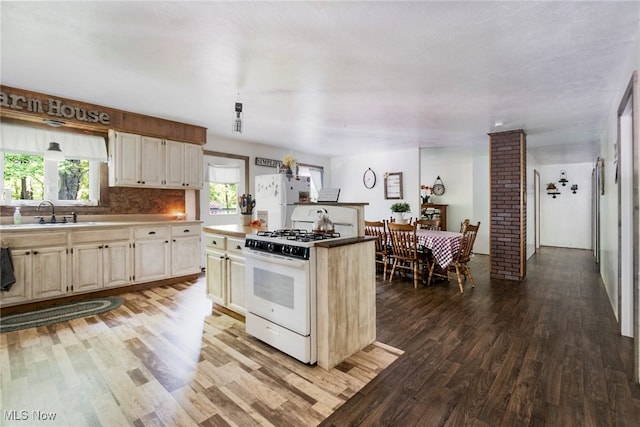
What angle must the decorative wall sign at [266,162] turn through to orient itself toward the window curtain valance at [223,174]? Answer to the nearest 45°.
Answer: approximately 90° to its right

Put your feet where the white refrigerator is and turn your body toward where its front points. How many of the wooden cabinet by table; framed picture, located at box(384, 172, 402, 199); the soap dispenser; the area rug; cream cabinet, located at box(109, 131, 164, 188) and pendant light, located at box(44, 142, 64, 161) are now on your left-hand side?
2

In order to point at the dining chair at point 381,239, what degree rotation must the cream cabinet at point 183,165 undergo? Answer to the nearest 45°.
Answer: approximately 45° to its left

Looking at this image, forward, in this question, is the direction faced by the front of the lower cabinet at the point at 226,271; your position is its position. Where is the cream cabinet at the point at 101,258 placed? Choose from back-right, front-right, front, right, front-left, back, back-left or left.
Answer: right

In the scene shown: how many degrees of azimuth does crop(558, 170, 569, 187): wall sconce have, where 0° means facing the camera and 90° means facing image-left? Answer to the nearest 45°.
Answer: approximately 0°

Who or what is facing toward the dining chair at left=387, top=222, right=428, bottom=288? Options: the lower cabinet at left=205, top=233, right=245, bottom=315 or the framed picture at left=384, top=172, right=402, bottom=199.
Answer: the framed picture

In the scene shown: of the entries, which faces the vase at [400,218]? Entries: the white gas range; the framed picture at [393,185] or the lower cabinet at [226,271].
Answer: the framed picture

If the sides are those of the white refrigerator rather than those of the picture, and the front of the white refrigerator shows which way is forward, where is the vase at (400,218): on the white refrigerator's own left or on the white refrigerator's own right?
on the white refrigerator's own left

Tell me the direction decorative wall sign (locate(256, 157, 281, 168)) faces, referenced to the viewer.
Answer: facing the viewer and to the right of the viewer

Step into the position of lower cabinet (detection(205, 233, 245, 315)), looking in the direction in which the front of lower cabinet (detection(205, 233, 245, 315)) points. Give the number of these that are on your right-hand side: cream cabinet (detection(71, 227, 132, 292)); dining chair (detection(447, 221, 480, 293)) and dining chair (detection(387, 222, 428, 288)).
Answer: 1

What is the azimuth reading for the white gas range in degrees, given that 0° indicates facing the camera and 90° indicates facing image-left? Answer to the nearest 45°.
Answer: approximately 45°

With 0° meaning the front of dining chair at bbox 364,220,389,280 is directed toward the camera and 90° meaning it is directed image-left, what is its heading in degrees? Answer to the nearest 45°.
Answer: approximately 225°

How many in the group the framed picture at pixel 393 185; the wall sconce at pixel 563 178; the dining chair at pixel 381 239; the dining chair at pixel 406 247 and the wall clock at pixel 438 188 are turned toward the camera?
3
